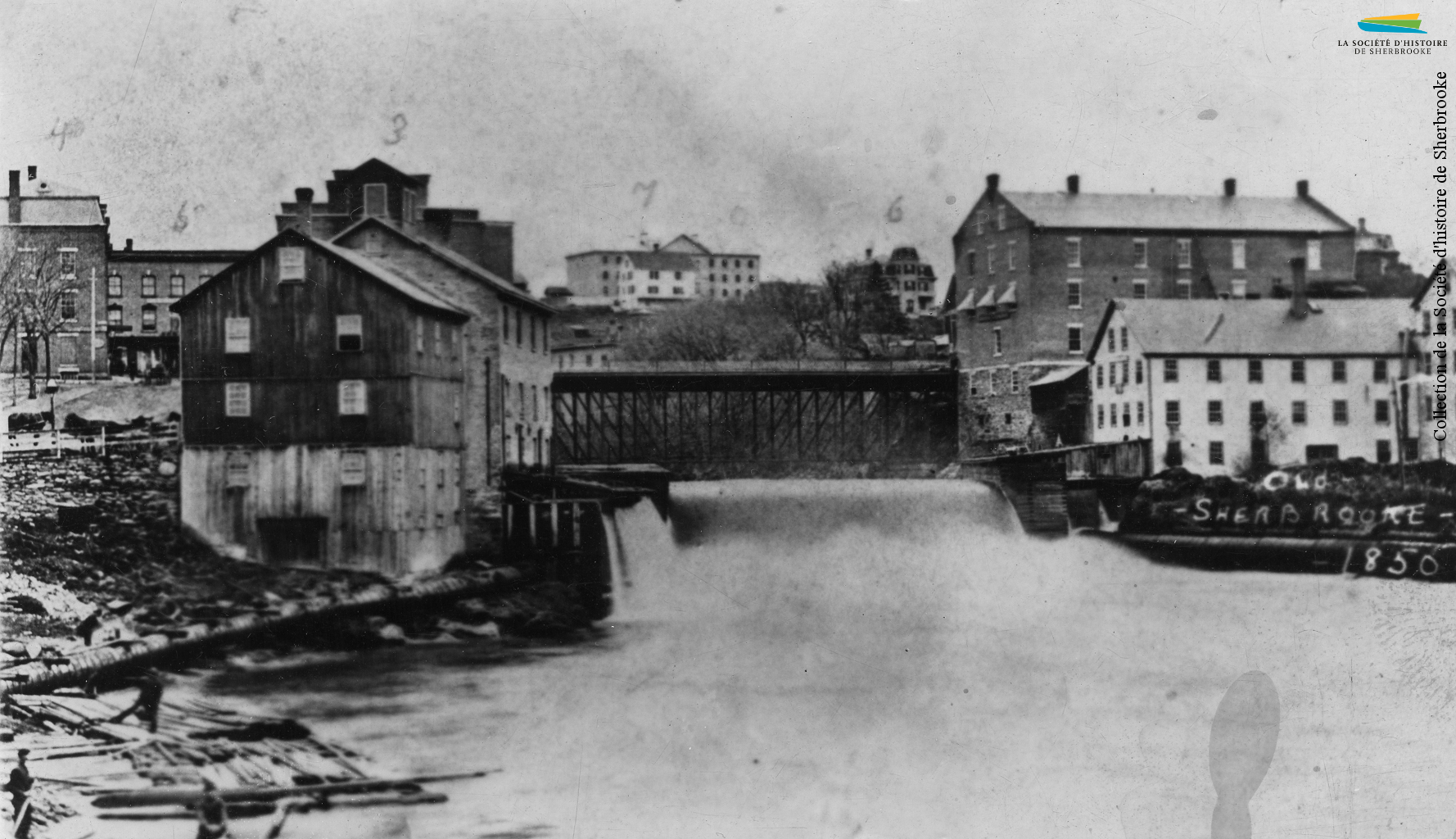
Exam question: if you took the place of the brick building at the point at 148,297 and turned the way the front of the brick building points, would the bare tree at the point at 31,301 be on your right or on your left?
on your right

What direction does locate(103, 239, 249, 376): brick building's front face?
toward the camera

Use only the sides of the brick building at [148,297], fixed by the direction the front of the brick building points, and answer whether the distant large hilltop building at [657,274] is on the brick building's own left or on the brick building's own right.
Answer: on the brick building's own left

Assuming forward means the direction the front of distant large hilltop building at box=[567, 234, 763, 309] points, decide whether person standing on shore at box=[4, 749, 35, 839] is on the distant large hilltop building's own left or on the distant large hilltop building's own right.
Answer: on the distant large hilltop building's own right

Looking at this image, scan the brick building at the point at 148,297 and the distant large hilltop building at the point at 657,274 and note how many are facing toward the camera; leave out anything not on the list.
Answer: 2

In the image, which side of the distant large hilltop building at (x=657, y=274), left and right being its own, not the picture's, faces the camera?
front

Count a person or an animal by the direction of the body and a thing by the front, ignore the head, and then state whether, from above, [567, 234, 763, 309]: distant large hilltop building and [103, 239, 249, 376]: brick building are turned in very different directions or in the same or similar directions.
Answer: same or similar directions
